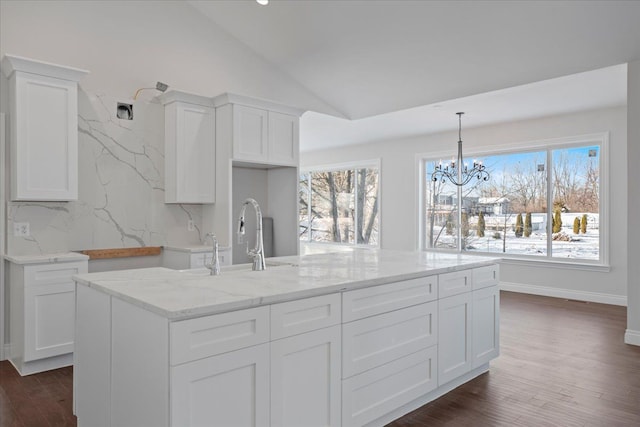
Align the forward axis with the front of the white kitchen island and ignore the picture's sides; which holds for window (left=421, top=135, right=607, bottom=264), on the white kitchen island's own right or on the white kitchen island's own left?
on the white kitchen island's own left

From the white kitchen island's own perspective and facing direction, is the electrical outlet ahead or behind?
behind

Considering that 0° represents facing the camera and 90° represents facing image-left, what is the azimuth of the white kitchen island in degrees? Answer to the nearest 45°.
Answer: approximately 315°

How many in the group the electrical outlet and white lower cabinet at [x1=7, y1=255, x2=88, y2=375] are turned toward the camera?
2
